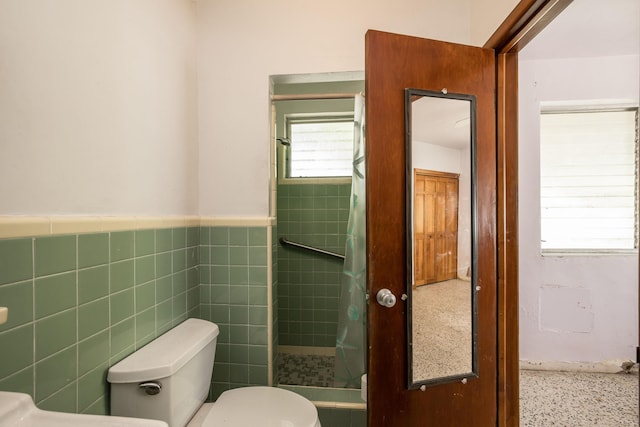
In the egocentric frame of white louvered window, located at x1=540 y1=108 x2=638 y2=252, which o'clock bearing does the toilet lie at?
The toilet is roughly at 1 o'clock from the white louvered window.

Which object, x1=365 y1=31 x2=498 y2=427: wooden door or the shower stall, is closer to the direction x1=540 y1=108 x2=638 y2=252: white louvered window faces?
the wooden door

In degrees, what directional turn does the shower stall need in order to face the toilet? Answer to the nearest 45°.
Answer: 0° — it already faces it

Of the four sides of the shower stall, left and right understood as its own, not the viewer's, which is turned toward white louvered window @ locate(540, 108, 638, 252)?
left

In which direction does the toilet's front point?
to the viewer's right

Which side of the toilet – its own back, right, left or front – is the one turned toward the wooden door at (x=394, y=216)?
front

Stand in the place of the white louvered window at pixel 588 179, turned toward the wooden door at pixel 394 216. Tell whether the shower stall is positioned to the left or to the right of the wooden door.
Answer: right

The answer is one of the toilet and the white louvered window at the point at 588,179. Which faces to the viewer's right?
the toilet

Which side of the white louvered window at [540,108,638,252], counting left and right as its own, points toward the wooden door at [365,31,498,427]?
front

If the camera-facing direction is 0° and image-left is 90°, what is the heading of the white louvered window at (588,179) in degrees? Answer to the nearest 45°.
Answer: approximately 0°
